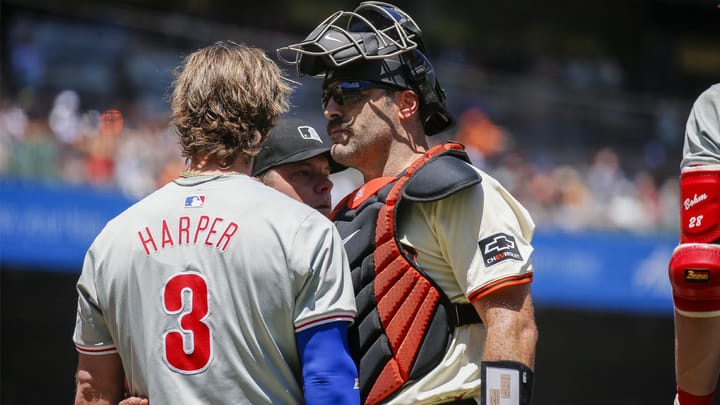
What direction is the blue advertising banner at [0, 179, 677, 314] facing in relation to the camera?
toward the camera
